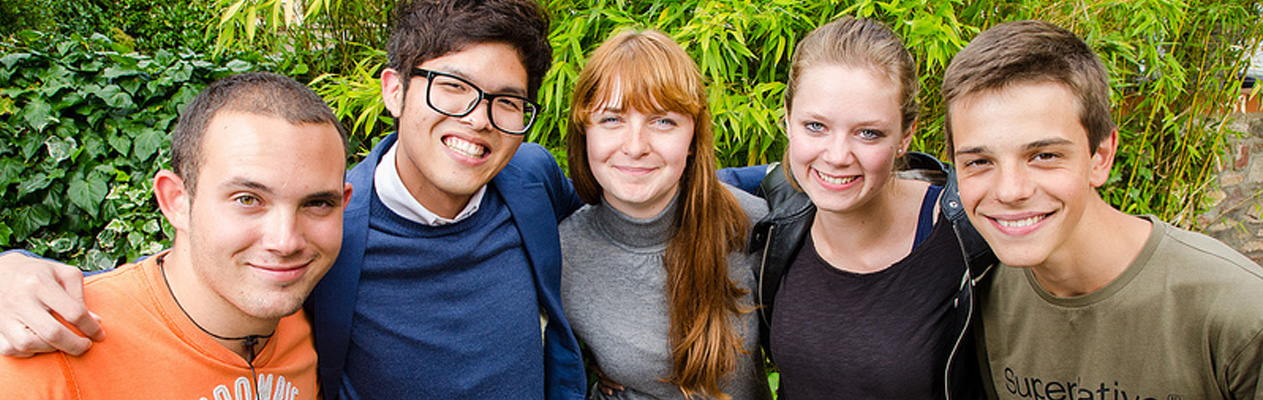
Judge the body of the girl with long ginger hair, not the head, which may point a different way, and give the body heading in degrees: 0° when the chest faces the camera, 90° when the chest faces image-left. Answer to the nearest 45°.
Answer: approximately 0°

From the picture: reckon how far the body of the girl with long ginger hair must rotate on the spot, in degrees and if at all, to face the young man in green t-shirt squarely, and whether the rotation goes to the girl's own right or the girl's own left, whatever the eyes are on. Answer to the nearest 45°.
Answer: approximately 45° to the girl's own left
